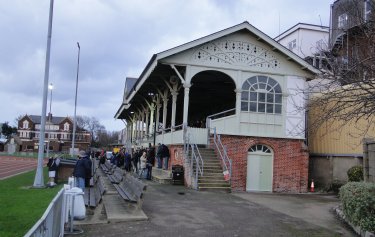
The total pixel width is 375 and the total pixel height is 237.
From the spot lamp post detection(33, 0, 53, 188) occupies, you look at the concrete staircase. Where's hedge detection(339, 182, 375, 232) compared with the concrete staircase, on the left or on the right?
right

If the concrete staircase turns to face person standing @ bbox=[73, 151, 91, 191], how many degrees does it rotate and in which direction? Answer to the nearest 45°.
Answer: approximately 45° to its right

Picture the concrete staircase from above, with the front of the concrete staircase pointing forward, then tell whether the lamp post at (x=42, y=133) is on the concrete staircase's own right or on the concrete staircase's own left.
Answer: on the concrete staircase's own right

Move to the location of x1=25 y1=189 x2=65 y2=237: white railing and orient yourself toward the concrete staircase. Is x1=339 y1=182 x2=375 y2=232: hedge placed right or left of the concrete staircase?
right

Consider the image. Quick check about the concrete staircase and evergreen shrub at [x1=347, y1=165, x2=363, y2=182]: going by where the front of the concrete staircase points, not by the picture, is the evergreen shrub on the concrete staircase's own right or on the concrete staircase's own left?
on the concrete staircase's own left

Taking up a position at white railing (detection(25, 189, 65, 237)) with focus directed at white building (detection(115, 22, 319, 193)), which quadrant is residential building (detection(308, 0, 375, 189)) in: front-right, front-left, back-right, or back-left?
front-right

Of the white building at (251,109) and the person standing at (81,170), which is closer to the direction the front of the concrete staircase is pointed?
the person standing

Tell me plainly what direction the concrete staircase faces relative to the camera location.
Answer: facing the viewer

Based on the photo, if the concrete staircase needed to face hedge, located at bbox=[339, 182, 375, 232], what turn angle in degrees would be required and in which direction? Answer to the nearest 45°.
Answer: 0° — it already faces it
